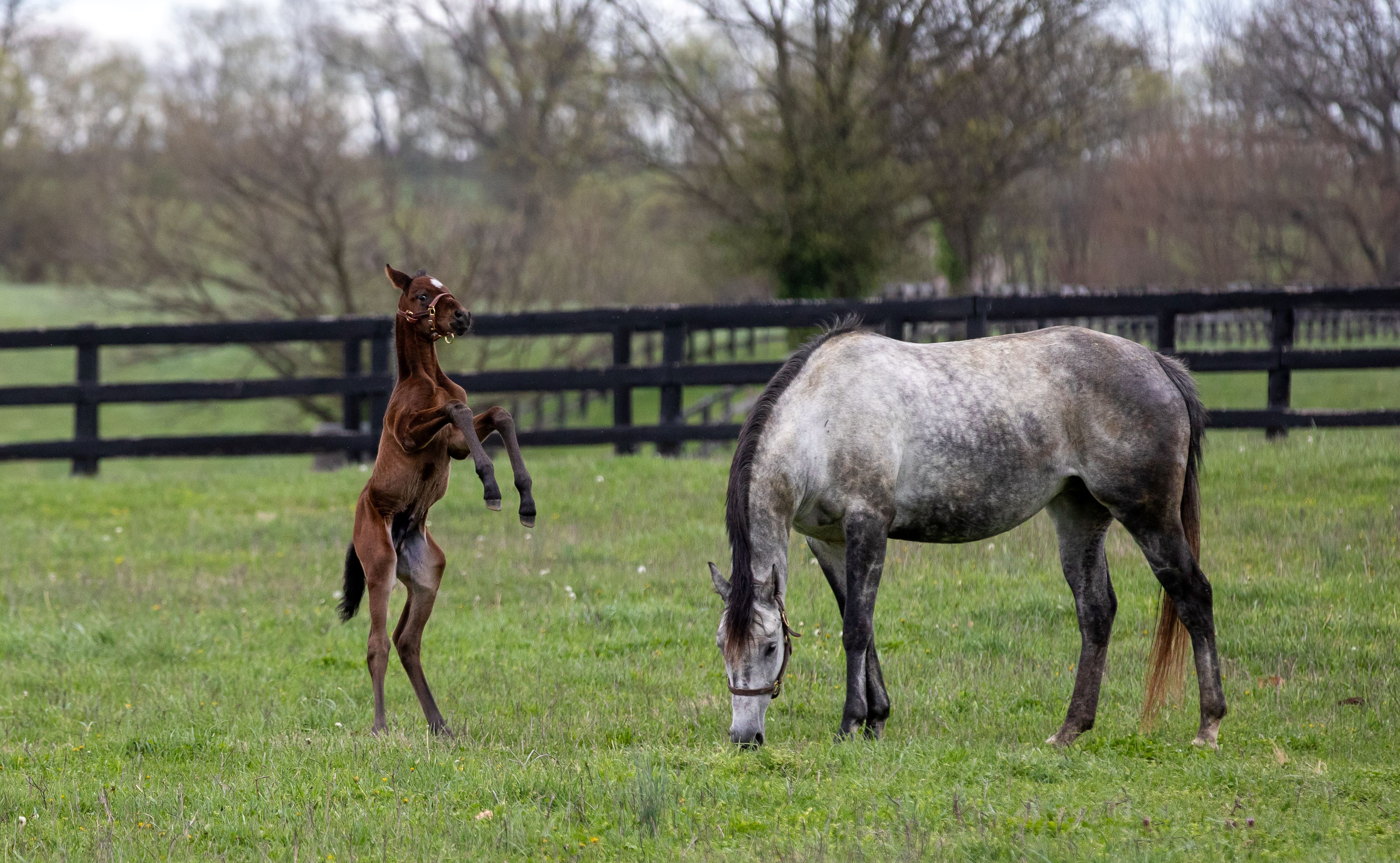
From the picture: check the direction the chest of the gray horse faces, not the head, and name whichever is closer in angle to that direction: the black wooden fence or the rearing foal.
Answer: the rearing foal

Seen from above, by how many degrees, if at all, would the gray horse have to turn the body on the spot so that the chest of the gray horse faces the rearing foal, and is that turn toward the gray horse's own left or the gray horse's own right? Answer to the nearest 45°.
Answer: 0° — it already faces it

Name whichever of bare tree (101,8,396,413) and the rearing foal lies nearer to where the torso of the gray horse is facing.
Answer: the rearing foal

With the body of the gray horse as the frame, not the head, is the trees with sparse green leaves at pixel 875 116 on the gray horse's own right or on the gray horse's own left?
on the gray horse's own right

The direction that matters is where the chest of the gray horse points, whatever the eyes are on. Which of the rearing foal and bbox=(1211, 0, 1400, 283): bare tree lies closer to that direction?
the rearing foal

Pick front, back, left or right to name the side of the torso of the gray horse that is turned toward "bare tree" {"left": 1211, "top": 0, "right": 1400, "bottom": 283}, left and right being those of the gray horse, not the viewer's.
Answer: right

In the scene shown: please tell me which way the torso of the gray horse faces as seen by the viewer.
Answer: to the viewer's left

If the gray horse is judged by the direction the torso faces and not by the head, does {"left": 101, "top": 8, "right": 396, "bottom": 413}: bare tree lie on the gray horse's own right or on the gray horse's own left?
on the gray horse's own right
